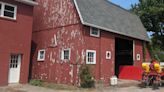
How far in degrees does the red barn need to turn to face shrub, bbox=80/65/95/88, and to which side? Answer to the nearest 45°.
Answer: approximately 45° to its right

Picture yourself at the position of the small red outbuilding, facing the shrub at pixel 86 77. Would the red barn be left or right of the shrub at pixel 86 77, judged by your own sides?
left

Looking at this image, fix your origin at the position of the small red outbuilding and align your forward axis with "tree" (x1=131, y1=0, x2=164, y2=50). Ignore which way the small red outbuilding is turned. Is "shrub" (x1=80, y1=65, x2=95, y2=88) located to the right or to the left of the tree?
right

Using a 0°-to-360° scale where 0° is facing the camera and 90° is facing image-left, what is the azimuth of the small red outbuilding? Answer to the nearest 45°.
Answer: approximately 315°

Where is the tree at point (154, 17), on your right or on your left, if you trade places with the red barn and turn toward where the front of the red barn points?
on your left

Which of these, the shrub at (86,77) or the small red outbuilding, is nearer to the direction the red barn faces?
the shrub

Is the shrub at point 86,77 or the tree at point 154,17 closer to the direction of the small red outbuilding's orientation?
the shrub

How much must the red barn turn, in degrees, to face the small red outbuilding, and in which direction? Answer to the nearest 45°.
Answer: approximately 90° to its right

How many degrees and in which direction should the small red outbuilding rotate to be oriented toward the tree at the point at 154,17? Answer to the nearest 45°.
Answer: approximately 90° to its left

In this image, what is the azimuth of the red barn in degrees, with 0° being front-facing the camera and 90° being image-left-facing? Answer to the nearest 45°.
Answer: approximately 315°

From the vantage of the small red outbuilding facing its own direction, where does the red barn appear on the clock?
The red barn is roughly at 10 o'clock from the small red outbuilding.
